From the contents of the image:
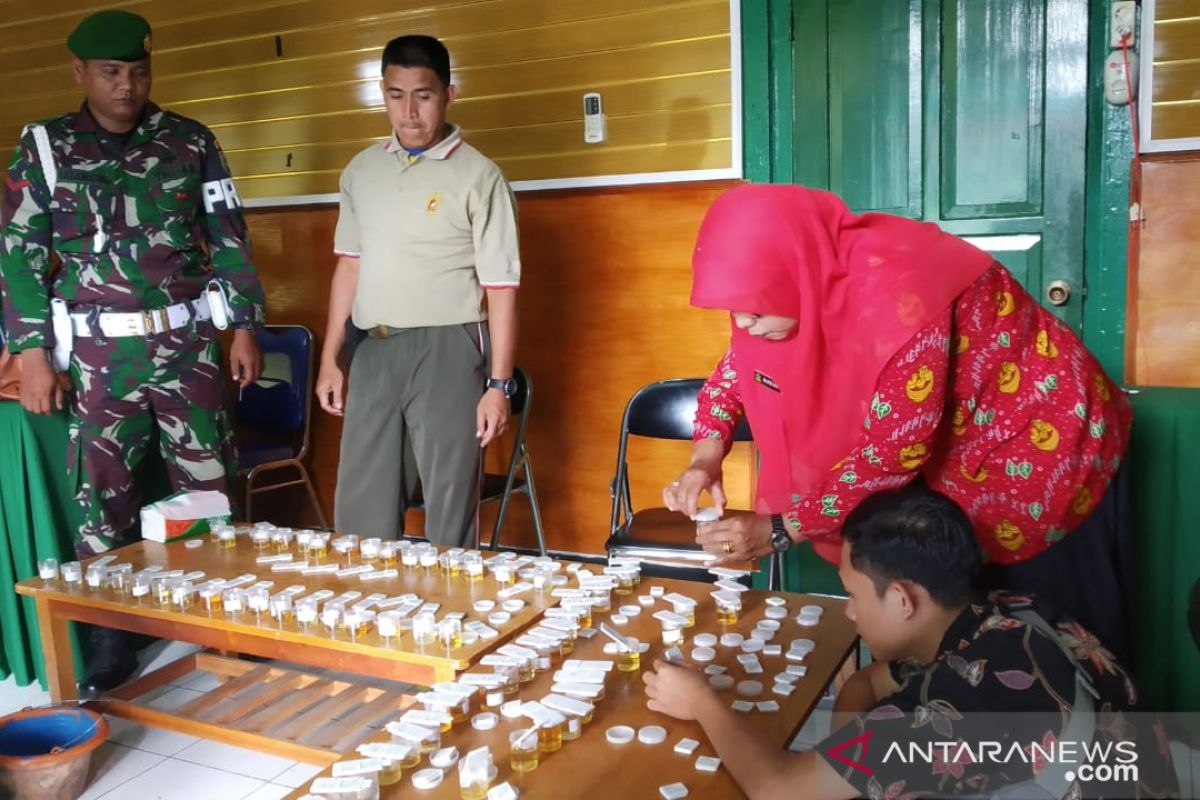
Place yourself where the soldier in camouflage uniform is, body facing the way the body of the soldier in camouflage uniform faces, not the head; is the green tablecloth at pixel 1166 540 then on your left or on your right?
on your left

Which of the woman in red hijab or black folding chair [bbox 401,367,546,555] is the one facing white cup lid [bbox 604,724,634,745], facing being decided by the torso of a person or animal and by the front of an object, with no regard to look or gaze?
the woman in red hijab

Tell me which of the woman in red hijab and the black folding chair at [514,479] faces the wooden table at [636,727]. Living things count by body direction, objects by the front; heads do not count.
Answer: the woman in red hijab

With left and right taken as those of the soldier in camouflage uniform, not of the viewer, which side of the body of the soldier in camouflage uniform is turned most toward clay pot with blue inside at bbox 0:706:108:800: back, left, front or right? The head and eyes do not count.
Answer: front

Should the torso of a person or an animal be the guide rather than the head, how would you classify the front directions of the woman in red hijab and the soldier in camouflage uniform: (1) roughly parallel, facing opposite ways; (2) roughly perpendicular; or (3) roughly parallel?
roughly perpendicular

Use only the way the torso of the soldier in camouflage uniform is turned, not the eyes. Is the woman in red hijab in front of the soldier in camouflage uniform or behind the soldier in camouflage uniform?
in front

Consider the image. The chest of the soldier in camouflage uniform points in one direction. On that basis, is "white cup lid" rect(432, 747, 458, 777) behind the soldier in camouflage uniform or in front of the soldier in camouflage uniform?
in front

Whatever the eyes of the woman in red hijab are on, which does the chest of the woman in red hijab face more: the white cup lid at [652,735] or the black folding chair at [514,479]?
the white cup lid

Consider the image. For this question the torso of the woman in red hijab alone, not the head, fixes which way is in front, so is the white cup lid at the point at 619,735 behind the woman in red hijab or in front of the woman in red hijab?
in front

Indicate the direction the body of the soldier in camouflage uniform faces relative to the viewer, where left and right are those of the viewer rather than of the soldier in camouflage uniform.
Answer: facing the viewer

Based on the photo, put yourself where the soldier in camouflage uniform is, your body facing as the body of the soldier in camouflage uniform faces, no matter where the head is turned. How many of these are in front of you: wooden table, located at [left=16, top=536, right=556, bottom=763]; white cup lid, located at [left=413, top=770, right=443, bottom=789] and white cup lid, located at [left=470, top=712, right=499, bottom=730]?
3
